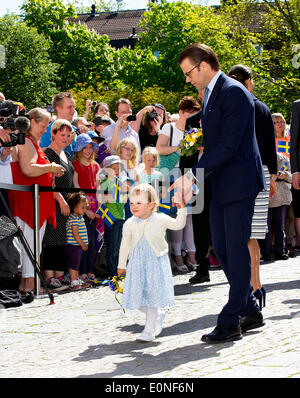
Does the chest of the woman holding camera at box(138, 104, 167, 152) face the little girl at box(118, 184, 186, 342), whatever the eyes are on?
yes

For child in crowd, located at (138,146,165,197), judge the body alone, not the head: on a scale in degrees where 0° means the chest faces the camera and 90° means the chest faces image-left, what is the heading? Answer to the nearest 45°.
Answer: approximately 0°

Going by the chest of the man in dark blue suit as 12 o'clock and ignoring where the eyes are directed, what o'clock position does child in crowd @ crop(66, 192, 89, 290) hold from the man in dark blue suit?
The child in crowd is roughly at 2 o'clock from the man in dark blue suit.

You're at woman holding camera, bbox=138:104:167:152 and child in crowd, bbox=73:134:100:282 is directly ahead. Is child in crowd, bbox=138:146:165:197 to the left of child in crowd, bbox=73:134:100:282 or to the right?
left

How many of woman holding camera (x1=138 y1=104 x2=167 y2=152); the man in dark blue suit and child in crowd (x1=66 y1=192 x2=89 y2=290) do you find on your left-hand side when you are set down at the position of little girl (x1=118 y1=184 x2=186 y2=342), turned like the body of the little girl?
1

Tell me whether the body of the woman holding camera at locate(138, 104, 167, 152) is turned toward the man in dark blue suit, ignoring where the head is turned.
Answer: yes

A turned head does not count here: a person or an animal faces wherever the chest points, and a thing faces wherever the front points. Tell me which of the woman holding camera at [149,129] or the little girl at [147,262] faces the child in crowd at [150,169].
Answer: the woman holding camera

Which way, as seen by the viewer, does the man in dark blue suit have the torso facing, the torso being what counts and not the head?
to the viewer's left

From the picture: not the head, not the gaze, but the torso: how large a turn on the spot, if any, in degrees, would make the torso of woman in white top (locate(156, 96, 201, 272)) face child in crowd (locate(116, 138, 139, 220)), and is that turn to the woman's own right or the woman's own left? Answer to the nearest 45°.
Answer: approximately 90° to the woman's own right

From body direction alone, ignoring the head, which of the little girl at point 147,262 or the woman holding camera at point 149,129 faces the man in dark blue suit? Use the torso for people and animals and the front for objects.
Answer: the woman holding camera

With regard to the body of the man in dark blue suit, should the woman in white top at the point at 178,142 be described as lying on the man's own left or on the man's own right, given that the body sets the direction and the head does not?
on the man's own right

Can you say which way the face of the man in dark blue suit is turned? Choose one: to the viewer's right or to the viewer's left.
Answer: to the viewer's left

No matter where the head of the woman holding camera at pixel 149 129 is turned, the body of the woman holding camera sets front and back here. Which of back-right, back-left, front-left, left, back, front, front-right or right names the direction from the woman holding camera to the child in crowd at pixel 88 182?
front-right

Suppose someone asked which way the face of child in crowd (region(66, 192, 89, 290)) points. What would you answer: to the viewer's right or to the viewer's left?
to the viewer's right

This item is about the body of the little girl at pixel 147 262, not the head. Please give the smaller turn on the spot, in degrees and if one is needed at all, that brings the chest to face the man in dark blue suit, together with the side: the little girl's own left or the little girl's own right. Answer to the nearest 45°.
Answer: approximately 90° to the little girl's own left
